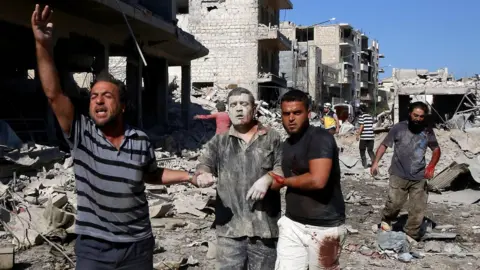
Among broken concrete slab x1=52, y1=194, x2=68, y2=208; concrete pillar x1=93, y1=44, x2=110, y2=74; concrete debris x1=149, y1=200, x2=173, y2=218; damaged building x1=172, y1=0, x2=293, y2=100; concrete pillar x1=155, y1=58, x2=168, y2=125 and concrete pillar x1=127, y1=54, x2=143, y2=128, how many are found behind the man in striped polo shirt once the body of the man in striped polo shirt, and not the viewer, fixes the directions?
6

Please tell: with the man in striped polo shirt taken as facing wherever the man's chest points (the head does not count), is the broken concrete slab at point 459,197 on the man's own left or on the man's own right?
on the man's own left

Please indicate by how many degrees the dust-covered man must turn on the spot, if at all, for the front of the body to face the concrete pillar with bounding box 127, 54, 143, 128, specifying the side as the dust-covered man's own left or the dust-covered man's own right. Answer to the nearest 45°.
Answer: approximately 180°

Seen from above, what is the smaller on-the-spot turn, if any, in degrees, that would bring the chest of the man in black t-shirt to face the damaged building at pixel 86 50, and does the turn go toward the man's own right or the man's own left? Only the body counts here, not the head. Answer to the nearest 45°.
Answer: approximately 90° to the man's own right

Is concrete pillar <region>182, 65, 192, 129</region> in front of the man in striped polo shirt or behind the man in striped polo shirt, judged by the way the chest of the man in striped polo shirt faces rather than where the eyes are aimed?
behind

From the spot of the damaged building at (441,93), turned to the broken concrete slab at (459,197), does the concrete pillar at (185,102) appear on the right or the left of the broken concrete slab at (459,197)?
right

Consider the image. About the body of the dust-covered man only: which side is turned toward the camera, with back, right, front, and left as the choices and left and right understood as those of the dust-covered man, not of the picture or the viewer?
front

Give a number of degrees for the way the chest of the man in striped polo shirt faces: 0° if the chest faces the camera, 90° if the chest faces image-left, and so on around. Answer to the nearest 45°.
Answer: approximately 0°

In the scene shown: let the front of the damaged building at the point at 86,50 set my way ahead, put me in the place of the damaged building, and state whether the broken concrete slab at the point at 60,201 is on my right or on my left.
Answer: on my right

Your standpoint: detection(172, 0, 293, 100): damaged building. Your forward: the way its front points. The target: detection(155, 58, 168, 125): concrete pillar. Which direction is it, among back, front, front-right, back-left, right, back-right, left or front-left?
right

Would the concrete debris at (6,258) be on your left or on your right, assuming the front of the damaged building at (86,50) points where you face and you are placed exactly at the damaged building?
on your right

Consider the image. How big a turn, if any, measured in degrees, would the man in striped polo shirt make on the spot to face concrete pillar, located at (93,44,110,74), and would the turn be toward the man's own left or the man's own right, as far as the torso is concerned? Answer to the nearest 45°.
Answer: approximately 180°
